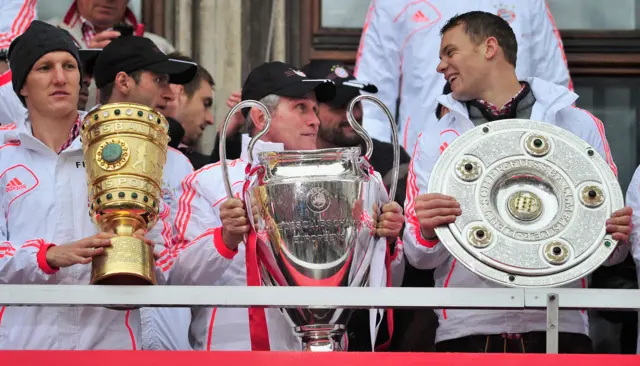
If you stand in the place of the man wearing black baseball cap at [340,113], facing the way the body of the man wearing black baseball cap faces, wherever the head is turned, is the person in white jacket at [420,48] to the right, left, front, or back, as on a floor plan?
left

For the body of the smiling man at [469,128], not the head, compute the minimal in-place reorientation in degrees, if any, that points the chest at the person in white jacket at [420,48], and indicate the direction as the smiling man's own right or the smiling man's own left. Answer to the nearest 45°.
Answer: approximately 180°

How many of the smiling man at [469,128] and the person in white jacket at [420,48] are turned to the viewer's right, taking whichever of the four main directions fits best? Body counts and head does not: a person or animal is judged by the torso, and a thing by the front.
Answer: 0

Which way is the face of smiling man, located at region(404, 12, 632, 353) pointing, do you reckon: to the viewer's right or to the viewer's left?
to the viewer's left

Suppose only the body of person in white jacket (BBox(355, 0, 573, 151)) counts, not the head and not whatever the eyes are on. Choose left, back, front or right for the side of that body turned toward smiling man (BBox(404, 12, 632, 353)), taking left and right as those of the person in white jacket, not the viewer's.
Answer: front

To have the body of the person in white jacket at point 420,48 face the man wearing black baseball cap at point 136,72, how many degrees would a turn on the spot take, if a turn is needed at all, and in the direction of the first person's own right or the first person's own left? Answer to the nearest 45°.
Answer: approximately 45° to the first person's own right
